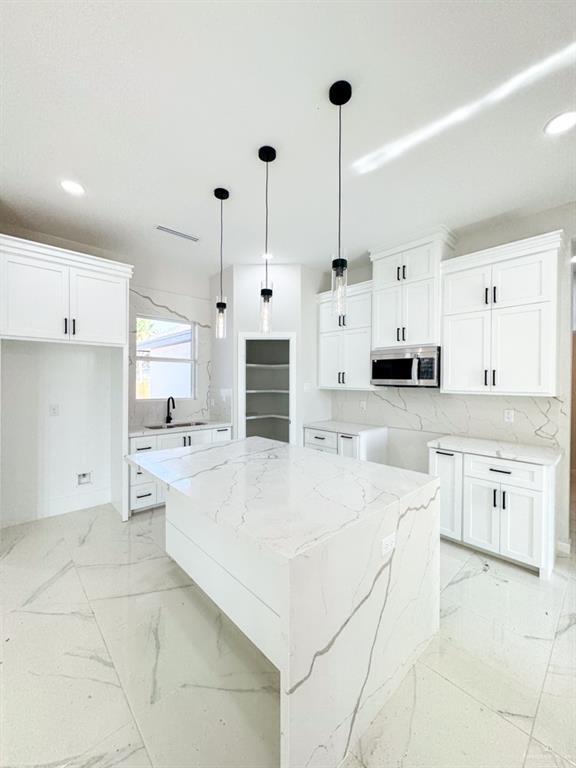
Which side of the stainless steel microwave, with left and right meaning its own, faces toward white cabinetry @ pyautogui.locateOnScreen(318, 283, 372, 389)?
right

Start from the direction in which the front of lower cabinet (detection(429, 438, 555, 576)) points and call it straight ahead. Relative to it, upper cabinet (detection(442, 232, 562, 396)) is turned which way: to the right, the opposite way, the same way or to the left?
the same way

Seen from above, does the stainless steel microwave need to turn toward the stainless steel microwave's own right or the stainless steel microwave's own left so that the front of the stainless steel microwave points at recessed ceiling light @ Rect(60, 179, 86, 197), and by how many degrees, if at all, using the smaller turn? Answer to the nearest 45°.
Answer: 0° — it already faces it

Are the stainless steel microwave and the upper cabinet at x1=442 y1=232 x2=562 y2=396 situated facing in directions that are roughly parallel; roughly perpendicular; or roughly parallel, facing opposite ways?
roughly parallel

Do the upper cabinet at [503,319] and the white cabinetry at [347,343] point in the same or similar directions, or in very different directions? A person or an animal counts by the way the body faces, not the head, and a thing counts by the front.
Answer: same or similar directions

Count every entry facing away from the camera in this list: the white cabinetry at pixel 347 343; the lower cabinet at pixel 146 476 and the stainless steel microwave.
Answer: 0

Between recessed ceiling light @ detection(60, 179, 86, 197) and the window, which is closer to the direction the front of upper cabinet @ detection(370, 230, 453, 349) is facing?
the recessed ceiling light

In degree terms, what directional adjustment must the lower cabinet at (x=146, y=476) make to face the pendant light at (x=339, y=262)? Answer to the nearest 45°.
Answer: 0° — it already faces it

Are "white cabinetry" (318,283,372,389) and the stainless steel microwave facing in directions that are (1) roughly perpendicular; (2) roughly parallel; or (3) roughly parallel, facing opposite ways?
roughly parallel

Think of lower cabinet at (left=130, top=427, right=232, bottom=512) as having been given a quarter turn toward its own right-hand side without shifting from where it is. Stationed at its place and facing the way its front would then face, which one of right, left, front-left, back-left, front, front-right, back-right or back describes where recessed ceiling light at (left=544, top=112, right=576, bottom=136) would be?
left

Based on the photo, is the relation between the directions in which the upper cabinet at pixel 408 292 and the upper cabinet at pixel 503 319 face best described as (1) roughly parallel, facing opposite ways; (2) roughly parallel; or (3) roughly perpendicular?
roughly parallel

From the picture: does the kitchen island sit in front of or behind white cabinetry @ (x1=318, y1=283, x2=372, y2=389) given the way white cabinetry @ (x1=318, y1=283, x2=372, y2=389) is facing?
in front

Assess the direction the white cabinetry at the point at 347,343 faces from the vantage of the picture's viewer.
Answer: facing the viewer and to the left of the viewer

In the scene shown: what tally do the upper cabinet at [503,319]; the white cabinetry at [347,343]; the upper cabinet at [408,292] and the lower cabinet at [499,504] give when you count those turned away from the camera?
0

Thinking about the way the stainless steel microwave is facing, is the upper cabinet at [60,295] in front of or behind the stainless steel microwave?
in front

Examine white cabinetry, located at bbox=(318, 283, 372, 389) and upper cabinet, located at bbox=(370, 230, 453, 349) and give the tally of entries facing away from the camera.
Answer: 0

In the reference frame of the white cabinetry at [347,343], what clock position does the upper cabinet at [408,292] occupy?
The upper cabinet is roughly at 9 o'clock from the white cabinetry.

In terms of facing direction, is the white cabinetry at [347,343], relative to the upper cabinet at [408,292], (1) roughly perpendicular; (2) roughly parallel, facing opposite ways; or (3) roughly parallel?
roughly parallel
